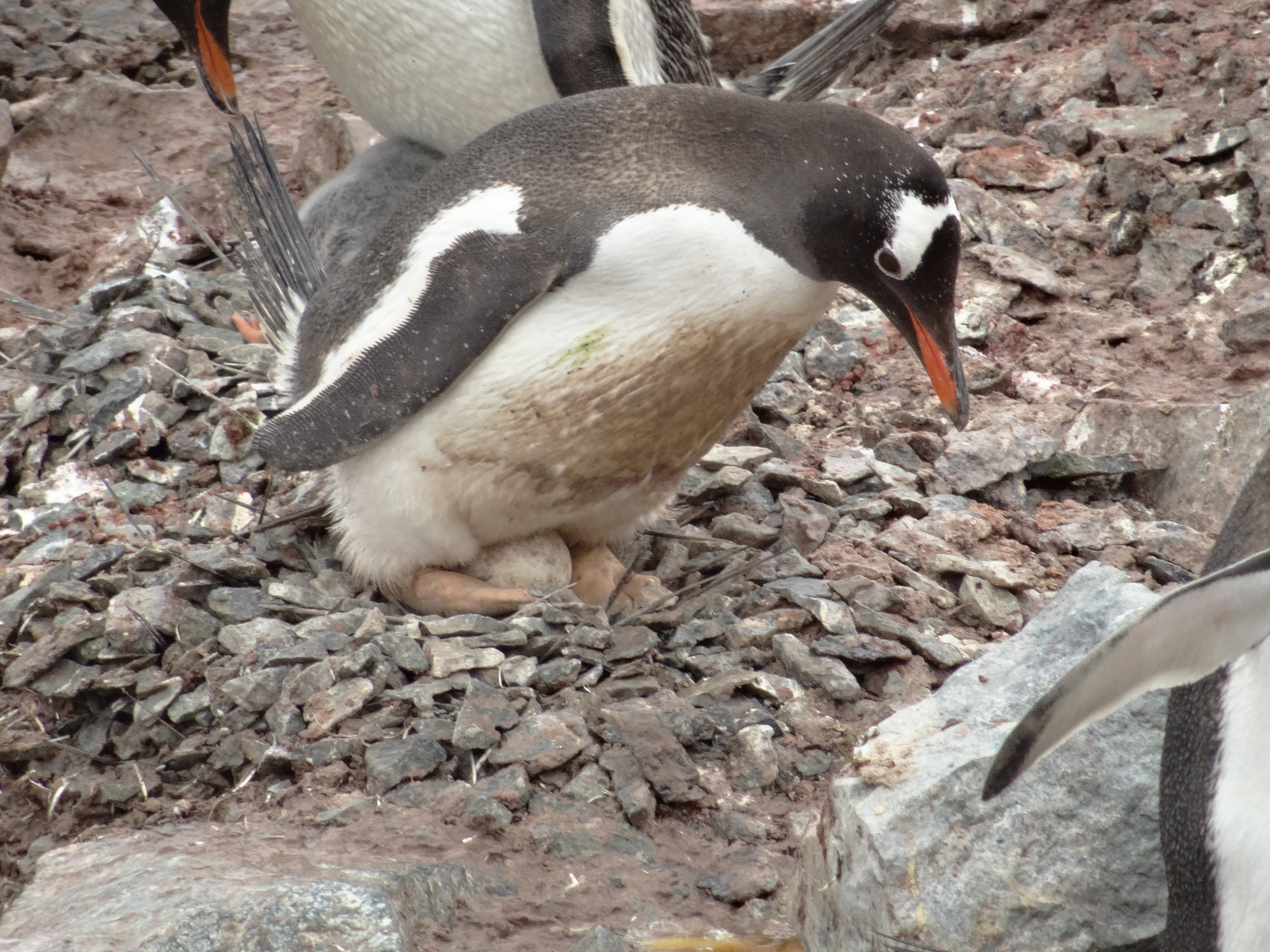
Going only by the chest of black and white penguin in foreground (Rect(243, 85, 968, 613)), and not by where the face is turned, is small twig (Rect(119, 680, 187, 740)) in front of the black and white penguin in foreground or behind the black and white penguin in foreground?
behind

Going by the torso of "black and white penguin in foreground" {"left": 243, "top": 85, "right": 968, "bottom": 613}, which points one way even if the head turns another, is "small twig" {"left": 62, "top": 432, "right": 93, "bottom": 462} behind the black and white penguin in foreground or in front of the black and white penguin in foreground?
behind

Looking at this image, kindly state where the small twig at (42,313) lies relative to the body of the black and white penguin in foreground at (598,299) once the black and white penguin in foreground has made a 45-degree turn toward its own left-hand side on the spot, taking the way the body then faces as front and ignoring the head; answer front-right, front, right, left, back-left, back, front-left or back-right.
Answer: left

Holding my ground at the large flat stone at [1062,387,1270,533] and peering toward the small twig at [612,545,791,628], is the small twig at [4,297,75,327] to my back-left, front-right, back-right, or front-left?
front-right

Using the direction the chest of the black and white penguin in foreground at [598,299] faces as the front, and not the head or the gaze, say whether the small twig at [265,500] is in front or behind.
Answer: behind

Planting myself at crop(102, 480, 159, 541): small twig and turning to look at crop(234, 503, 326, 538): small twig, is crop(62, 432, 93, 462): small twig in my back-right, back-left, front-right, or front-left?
back-left

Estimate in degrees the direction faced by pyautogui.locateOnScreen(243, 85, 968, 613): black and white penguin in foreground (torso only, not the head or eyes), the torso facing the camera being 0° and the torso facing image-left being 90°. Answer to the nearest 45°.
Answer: approximately 270°

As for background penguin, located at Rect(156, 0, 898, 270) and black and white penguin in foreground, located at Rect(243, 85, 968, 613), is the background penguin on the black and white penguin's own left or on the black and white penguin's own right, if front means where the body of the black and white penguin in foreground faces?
on the black and white penguin's own left

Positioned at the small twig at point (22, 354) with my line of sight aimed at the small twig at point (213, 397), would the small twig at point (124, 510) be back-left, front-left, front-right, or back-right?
front-right

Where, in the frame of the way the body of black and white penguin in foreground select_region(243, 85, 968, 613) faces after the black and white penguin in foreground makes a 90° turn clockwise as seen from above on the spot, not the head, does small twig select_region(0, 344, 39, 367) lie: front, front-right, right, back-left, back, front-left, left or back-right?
back-right

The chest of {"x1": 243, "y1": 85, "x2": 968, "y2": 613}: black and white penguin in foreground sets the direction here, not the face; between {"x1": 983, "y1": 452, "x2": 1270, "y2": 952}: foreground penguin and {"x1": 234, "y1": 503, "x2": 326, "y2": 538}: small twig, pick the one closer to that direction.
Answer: the foreground penguin

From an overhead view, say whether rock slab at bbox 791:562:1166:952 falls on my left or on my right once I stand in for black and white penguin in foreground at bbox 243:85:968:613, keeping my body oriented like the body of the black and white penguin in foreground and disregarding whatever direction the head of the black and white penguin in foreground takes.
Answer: on my right

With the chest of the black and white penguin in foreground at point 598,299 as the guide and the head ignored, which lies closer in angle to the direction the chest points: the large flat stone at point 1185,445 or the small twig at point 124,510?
the large flat stone

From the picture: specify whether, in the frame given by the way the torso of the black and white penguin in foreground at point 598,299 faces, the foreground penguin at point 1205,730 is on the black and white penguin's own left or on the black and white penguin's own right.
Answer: on the black and white penguin's own right
